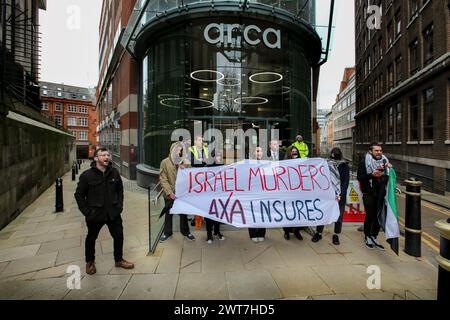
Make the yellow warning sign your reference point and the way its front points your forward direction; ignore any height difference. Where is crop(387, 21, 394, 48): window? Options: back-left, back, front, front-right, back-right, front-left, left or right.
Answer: back

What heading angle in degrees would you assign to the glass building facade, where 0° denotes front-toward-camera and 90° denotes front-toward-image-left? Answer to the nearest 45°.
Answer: approximately 0°

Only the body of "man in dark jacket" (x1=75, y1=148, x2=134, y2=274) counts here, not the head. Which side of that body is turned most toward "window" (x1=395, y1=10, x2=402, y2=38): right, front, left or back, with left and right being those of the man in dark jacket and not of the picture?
left

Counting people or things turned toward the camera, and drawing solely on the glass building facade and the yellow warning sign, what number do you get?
2

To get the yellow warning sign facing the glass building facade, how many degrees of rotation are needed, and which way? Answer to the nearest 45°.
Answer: approximately 135° to its right

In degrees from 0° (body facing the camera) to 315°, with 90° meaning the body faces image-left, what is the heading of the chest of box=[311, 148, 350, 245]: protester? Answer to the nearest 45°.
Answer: approximately 45°

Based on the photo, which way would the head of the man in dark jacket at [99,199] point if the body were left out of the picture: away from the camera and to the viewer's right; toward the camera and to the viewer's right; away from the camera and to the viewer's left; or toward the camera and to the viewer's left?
toward the camera and to the viewer's right

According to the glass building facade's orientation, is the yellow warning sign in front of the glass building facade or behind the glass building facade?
in front

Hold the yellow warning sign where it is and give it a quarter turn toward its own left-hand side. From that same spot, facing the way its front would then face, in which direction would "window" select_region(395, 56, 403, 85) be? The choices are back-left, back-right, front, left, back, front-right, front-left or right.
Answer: left
